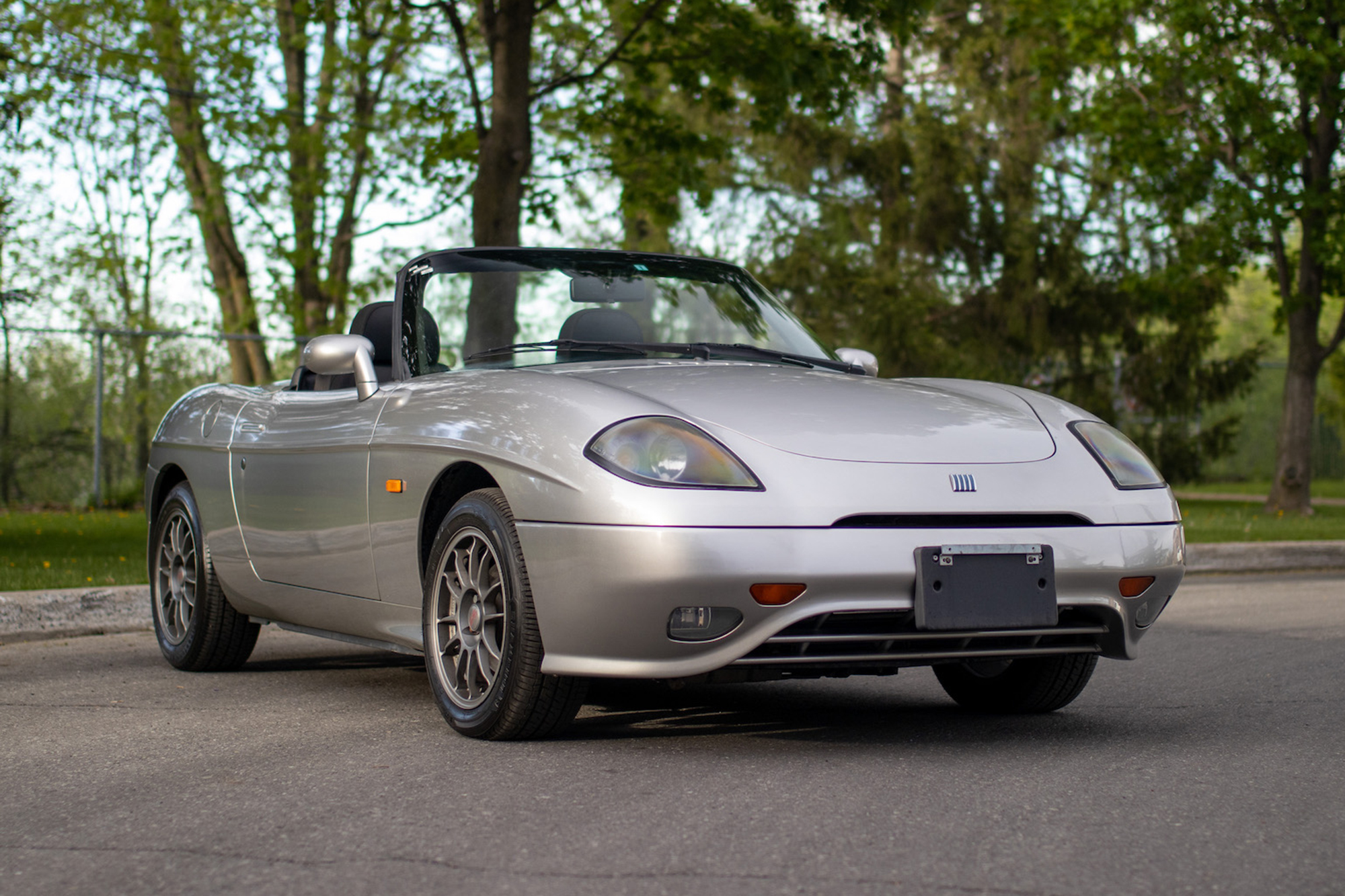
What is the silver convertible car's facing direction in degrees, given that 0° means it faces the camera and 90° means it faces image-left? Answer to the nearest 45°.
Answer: approximately 315°

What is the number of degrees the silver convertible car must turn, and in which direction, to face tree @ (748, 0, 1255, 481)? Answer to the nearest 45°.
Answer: approximately 135° to its left

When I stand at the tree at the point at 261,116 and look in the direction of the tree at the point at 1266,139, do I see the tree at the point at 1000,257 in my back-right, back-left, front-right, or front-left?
front-left

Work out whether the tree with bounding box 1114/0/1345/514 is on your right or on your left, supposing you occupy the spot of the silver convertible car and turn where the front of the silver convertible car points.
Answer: on your left

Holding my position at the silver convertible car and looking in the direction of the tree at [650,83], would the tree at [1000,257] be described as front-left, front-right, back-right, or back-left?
front-right

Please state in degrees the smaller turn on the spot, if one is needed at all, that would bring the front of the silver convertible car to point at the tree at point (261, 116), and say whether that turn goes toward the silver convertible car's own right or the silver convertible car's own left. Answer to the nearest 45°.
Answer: approximately 135° to the silver convertible car's own left

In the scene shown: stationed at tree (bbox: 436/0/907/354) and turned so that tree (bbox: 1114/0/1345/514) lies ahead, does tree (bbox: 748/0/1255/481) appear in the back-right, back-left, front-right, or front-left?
front-left

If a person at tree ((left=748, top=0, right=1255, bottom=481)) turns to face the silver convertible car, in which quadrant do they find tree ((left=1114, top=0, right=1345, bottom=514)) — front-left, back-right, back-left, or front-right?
front-left

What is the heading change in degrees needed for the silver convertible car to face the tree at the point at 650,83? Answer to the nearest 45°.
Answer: approximately 135° to its left
